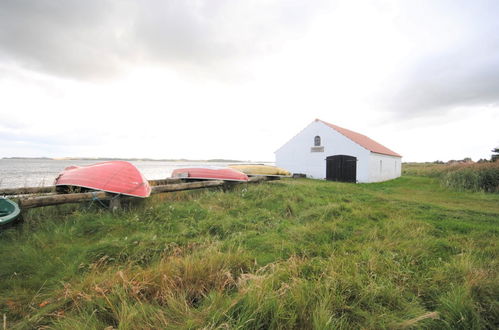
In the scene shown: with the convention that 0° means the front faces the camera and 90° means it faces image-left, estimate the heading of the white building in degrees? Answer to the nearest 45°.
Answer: approximately 45°

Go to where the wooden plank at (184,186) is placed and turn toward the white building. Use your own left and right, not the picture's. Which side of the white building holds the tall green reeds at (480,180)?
right

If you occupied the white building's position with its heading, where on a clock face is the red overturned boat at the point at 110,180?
The red overturned boat is roughly at 11 o'clock from the white building.

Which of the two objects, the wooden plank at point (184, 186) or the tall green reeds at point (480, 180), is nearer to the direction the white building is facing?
the wooden plank

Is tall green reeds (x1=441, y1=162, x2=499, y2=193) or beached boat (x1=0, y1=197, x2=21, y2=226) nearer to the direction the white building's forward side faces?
the beached boat

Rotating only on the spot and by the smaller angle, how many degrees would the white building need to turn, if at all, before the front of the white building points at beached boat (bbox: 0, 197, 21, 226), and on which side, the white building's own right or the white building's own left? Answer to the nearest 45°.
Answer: approximately 45° to the white building's own left

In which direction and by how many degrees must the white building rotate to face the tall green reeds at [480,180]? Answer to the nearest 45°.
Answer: approximately 90° to its left
